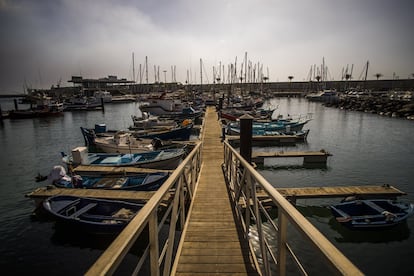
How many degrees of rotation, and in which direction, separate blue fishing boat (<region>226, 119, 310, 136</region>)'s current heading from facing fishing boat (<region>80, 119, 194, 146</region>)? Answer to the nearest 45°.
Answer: approximately 135° to its right

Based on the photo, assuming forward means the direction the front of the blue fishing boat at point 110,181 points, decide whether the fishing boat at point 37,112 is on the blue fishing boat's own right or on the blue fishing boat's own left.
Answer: on the blue fishing boat's own left

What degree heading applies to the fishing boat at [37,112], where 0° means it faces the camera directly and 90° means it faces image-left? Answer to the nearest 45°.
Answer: approximately 90°

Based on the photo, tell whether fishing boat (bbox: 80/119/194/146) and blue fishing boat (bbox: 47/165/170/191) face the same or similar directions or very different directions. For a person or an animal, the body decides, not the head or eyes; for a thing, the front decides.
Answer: same or similar directions

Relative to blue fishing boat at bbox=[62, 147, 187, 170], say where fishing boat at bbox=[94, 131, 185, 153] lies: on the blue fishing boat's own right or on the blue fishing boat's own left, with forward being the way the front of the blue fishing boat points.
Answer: on the blue fishing boat's own left

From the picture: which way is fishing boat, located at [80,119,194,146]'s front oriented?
to the viewer's right
